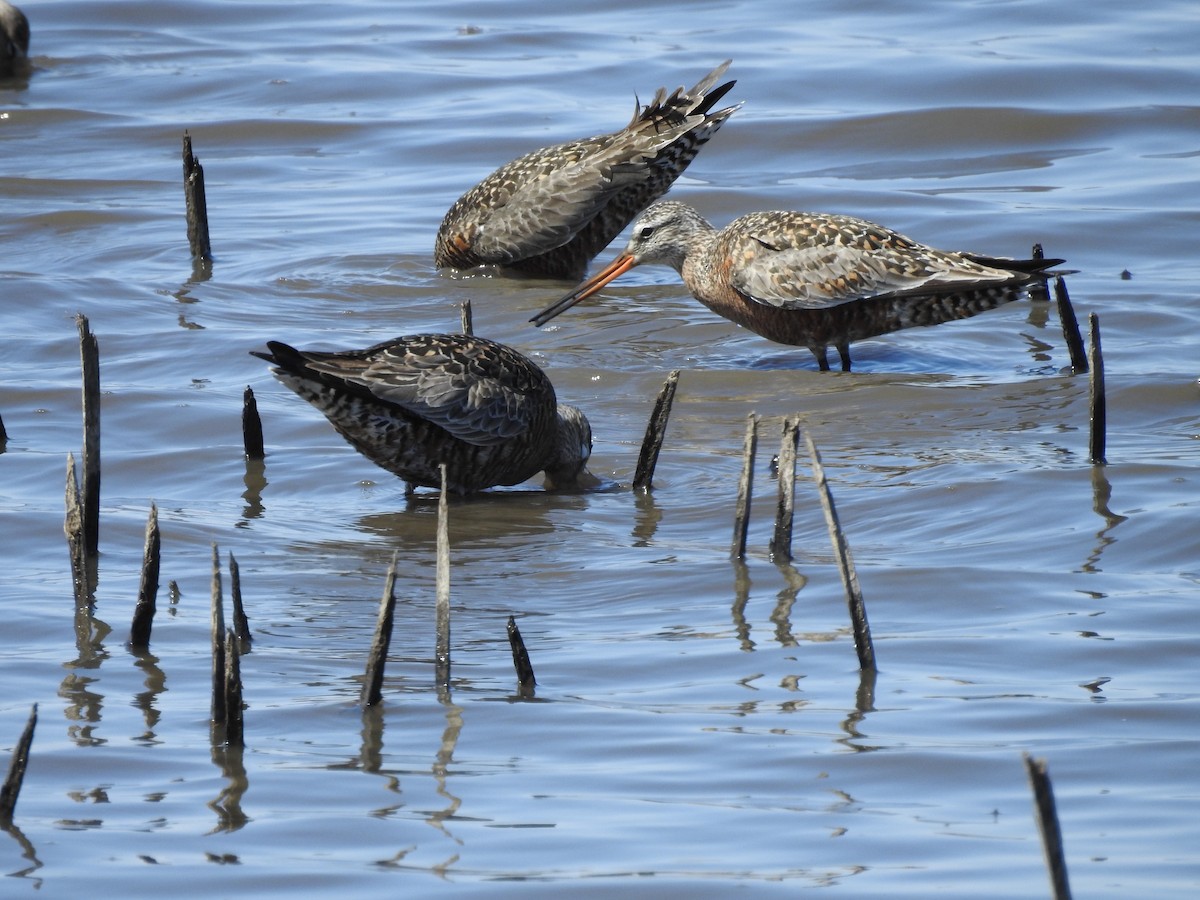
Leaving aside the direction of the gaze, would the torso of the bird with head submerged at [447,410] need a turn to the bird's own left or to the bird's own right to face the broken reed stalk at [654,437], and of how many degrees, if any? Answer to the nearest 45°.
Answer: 0° — it already faces it

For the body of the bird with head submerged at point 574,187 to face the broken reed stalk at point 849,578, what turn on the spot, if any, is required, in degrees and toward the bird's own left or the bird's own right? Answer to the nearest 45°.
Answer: approximately 90° to the bird's own left

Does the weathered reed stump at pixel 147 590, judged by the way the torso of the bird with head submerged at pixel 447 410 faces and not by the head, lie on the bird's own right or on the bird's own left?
on the bird's own right

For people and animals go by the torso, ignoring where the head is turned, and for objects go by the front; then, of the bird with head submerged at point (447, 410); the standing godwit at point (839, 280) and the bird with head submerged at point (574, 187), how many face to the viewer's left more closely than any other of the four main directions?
2

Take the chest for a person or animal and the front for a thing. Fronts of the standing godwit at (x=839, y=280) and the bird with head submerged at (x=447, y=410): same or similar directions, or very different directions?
very different directions

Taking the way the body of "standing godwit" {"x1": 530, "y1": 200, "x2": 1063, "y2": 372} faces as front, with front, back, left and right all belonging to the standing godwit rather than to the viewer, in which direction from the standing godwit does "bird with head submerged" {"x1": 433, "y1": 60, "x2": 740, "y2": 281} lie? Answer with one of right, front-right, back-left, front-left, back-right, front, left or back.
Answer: front-right

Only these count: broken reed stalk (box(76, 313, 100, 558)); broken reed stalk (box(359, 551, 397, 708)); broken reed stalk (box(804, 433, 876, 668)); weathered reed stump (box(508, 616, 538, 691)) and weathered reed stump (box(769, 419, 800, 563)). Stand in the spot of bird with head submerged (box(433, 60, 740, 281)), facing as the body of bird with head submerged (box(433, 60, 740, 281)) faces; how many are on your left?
5

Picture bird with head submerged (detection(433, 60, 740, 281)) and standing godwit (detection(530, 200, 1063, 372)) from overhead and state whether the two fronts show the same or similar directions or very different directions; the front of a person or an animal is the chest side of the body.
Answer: same or similar directions

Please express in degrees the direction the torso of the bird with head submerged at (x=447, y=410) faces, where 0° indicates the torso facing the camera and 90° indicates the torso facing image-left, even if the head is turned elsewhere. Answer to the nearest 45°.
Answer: approximately 270°

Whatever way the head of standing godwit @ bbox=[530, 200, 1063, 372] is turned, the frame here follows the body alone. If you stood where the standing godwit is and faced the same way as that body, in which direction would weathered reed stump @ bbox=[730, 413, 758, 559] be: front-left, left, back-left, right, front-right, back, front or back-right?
left

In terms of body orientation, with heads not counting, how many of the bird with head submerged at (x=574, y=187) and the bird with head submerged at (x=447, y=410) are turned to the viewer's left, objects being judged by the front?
1

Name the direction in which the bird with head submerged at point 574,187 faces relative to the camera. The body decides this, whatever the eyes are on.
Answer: to the viewer's left

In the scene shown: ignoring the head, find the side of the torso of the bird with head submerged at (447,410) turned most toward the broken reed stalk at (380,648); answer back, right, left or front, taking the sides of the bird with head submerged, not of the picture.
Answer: right

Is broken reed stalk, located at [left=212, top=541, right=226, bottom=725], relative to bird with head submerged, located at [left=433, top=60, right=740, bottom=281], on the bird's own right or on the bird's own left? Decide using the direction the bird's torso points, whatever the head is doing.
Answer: on the bird's own left

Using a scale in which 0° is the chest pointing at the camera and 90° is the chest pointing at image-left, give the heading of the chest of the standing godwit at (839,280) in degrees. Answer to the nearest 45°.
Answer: approximately 90°

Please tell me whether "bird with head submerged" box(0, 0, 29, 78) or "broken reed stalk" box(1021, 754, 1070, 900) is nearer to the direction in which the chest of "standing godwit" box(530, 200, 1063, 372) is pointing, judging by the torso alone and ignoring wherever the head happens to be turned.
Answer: the bird with head submerged
